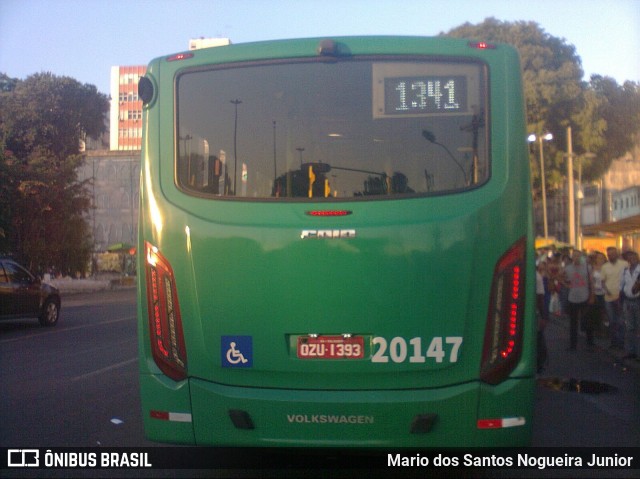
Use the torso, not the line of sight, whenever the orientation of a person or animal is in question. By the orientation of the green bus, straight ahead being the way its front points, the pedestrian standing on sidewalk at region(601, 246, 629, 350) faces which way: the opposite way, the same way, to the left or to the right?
the opposite way

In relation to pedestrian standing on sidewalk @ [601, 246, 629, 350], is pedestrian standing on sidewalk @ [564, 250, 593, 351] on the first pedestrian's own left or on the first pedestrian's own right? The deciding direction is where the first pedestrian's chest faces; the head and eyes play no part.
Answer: on the first pedestrian's own right

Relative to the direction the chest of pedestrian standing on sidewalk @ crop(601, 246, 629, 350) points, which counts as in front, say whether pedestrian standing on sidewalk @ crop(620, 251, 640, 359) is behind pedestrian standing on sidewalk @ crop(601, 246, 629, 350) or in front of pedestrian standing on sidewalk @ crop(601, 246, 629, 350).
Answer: in front

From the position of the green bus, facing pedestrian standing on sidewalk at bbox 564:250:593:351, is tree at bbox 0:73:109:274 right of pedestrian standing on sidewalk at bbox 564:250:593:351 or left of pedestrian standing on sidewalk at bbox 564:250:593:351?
left

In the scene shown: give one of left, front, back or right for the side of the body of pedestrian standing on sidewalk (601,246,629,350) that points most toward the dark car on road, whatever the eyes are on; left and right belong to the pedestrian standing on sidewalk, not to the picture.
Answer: right

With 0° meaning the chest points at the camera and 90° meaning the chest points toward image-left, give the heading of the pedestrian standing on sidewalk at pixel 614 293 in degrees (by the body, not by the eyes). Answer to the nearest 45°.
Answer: approximately 0°

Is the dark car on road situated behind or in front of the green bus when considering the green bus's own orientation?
in front

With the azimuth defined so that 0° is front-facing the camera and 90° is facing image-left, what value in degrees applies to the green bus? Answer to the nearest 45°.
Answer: approximately 180°

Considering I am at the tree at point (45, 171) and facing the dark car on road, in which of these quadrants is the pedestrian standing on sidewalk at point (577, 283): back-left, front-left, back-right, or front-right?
front-left

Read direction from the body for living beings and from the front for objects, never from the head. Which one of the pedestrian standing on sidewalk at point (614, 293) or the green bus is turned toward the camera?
the pedestrian standing on sidewalk

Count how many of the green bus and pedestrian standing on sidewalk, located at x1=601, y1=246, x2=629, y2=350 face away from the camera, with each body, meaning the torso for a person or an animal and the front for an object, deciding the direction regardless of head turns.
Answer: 1

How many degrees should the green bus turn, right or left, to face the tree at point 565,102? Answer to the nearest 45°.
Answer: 0° — it already faces it

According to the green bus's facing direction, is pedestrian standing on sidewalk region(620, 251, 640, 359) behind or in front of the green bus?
in front
